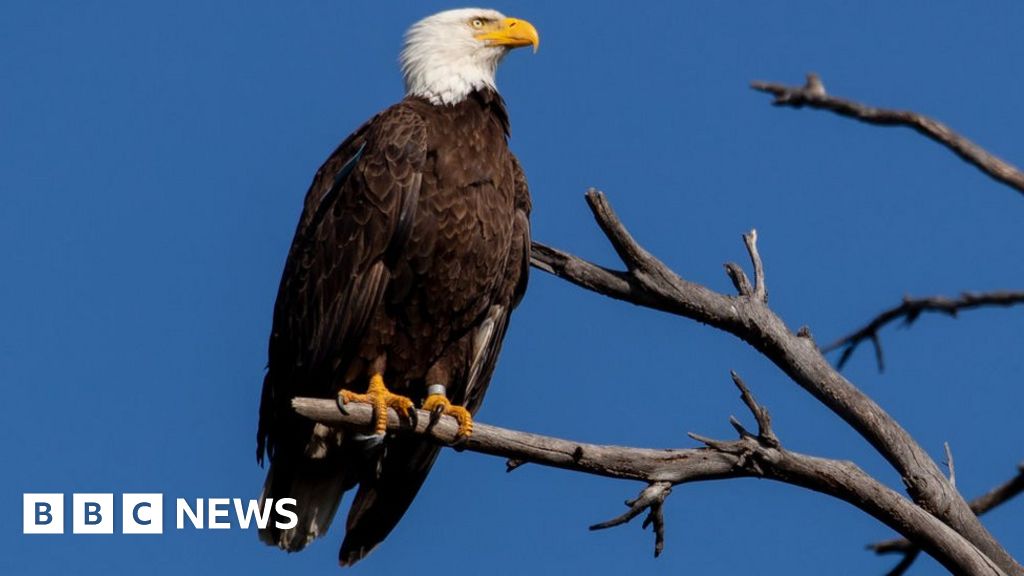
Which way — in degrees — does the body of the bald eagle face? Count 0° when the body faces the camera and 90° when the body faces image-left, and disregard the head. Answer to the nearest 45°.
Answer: approximately 315°
